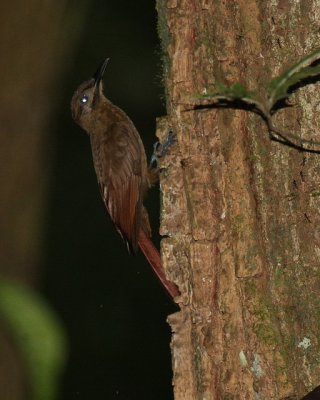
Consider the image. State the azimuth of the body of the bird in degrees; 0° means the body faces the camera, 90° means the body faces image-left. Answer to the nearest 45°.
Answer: approximately 270°

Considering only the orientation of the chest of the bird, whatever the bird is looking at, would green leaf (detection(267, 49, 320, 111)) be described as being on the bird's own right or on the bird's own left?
on the bird's own right
